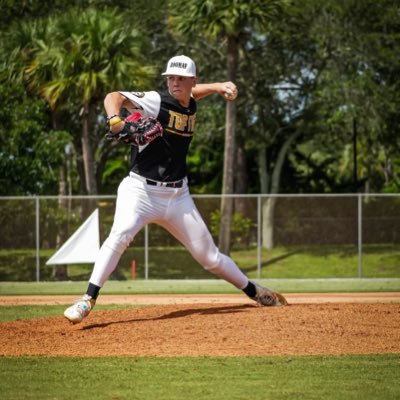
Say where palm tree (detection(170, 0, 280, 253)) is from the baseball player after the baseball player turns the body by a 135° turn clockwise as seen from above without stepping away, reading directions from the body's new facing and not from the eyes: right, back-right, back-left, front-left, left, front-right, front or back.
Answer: right

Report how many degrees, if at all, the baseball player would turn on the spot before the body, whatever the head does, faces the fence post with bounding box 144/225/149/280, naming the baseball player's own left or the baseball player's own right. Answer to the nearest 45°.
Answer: approximately 135° to the baseball player's own left

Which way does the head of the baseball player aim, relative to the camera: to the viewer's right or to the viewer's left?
to the viewer's left

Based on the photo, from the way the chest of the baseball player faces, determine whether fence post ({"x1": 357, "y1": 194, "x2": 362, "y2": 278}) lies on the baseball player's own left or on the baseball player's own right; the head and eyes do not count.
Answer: on the baseball player's own left

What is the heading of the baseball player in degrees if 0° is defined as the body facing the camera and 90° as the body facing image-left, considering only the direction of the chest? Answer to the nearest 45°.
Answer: approximately 315°

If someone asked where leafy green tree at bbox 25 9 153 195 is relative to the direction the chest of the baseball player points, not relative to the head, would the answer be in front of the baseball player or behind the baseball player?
behind

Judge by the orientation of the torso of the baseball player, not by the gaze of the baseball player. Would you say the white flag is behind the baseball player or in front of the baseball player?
behind
